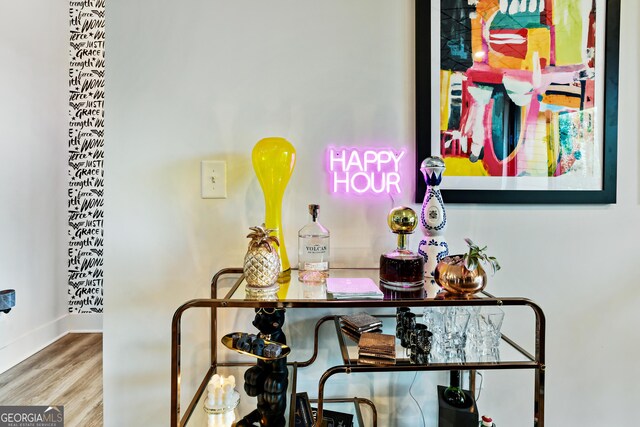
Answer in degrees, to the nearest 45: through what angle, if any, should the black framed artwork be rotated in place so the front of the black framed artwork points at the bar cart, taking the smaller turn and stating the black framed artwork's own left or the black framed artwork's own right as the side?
approximately 45° to the black framed artwork's own right

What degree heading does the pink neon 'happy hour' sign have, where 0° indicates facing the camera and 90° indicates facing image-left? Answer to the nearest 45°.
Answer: approximately 0°

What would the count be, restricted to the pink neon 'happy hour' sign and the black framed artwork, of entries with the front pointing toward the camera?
2

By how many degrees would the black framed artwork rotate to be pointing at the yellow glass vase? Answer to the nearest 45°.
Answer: approximately 45° to its right

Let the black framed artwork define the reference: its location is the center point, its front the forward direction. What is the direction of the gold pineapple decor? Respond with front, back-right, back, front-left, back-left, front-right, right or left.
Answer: front-right

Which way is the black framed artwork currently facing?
toward the camera

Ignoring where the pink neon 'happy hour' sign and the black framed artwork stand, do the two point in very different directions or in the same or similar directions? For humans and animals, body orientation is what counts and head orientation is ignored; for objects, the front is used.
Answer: same or similar directions
